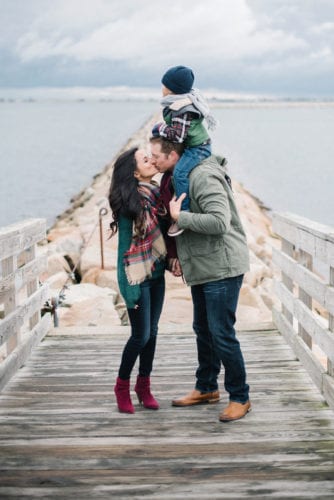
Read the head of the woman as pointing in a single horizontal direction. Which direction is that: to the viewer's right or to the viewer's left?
to the viewer's right

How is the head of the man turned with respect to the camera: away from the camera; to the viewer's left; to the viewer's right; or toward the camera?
to the viewer's left

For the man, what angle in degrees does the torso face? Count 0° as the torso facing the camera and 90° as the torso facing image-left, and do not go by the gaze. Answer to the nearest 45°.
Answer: approximately 90°

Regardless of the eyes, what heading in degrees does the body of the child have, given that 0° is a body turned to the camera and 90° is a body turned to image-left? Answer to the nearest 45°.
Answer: approximately 90°
